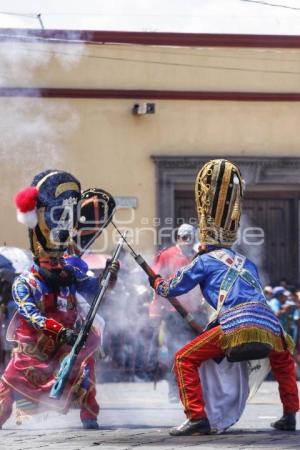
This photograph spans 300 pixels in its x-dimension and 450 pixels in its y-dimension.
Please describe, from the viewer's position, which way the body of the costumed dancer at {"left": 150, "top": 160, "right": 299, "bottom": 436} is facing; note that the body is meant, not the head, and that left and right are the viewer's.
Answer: facing away from the viewer and to the left of the viewer

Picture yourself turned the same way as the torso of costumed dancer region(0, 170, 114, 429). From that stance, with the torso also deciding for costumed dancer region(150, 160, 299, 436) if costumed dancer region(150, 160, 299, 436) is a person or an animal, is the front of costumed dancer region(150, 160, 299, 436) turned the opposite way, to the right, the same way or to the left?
the opposite way

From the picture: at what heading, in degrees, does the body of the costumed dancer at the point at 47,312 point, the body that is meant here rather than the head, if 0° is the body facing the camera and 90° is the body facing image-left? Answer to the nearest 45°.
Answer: approximately 315°
